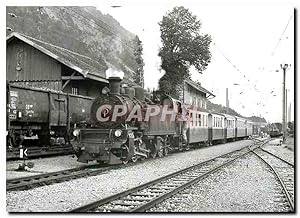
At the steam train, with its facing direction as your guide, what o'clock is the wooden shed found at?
The wooden shed is roughly at 1 o'clock from the steam train.

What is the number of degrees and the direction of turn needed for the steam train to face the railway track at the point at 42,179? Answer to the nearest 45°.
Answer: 0° — it already faces it

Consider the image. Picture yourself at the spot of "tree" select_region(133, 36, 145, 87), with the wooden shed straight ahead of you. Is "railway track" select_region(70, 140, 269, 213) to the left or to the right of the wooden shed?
left

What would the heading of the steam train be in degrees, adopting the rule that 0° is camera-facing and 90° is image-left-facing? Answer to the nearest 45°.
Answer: approximately 45°
